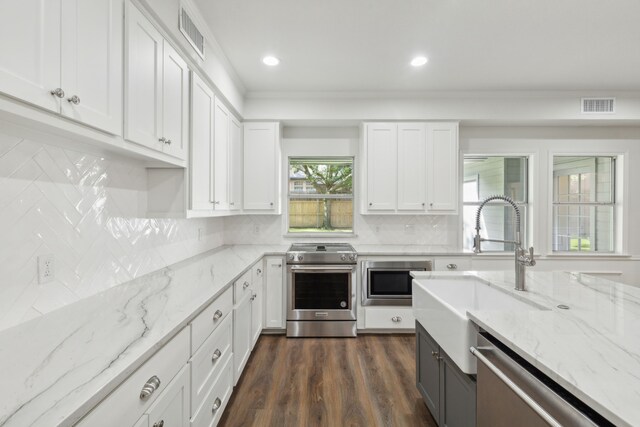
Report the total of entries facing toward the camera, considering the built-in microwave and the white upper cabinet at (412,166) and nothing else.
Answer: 2

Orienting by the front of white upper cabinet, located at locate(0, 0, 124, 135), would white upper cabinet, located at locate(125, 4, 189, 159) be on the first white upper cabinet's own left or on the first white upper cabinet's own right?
on the first white upper cabinet's own left

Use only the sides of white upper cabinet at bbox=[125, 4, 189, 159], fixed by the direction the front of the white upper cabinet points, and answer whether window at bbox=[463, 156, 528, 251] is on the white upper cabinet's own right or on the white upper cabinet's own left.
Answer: on the white upper cabinet's own left

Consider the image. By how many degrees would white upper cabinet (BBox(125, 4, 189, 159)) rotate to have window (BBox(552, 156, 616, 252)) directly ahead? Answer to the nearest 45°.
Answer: approximately 45° to its left

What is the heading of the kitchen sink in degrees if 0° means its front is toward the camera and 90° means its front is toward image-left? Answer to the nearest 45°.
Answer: approximately 45°

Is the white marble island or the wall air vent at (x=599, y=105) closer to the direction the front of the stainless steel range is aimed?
the white marble island

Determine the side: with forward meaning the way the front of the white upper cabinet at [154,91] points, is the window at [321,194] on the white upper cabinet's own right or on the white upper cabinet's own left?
on the white upper cabinet's own left

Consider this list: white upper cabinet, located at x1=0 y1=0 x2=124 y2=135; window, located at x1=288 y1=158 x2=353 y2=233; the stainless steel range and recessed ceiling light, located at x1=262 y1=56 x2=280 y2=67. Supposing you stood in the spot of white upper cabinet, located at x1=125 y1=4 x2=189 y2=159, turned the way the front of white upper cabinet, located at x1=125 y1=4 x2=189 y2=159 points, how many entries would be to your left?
3

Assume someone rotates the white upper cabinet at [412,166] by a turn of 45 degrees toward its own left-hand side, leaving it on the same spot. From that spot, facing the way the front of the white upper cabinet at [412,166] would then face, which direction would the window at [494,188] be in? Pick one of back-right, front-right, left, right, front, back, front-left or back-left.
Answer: left

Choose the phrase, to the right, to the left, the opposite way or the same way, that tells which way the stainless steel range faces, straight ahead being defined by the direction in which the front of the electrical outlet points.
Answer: to the right

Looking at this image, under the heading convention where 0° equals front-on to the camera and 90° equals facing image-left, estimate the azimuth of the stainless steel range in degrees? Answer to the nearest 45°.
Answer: approximately 0°

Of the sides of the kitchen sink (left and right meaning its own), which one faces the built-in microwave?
right
